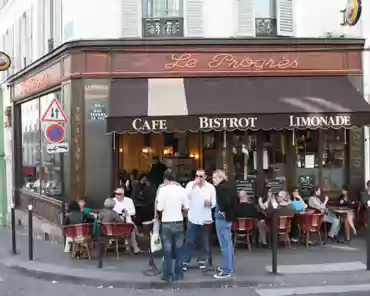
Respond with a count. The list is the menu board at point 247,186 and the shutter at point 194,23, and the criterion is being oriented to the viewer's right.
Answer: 0

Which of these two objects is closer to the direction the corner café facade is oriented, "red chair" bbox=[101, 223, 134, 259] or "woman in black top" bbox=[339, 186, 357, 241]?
the red chair

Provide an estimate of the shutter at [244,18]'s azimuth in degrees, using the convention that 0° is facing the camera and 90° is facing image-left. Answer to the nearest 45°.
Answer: approximately 0°

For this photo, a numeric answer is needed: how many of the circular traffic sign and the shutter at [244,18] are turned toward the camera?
2

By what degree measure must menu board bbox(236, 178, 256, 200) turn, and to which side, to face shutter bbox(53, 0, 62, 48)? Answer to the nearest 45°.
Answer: approximately 90° to its right

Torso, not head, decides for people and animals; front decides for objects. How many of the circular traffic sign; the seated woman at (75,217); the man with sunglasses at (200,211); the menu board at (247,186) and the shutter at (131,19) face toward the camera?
4

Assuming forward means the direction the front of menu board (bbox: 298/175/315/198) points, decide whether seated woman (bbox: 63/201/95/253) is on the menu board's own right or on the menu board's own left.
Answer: on the menu board's own right

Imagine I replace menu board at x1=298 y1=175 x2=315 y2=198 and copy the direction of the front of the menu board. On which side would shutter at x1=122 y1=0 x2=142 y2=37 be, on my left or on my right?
on my right

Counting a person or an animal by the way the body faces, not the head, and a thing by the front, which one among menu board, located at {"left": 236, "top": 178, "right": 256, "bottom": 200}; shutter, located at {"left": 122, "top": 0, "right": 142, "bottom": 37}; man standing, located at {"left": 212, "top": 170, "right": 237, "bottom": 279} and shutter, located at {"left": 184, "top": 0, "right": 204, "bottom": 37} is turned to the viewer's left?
the man standing
